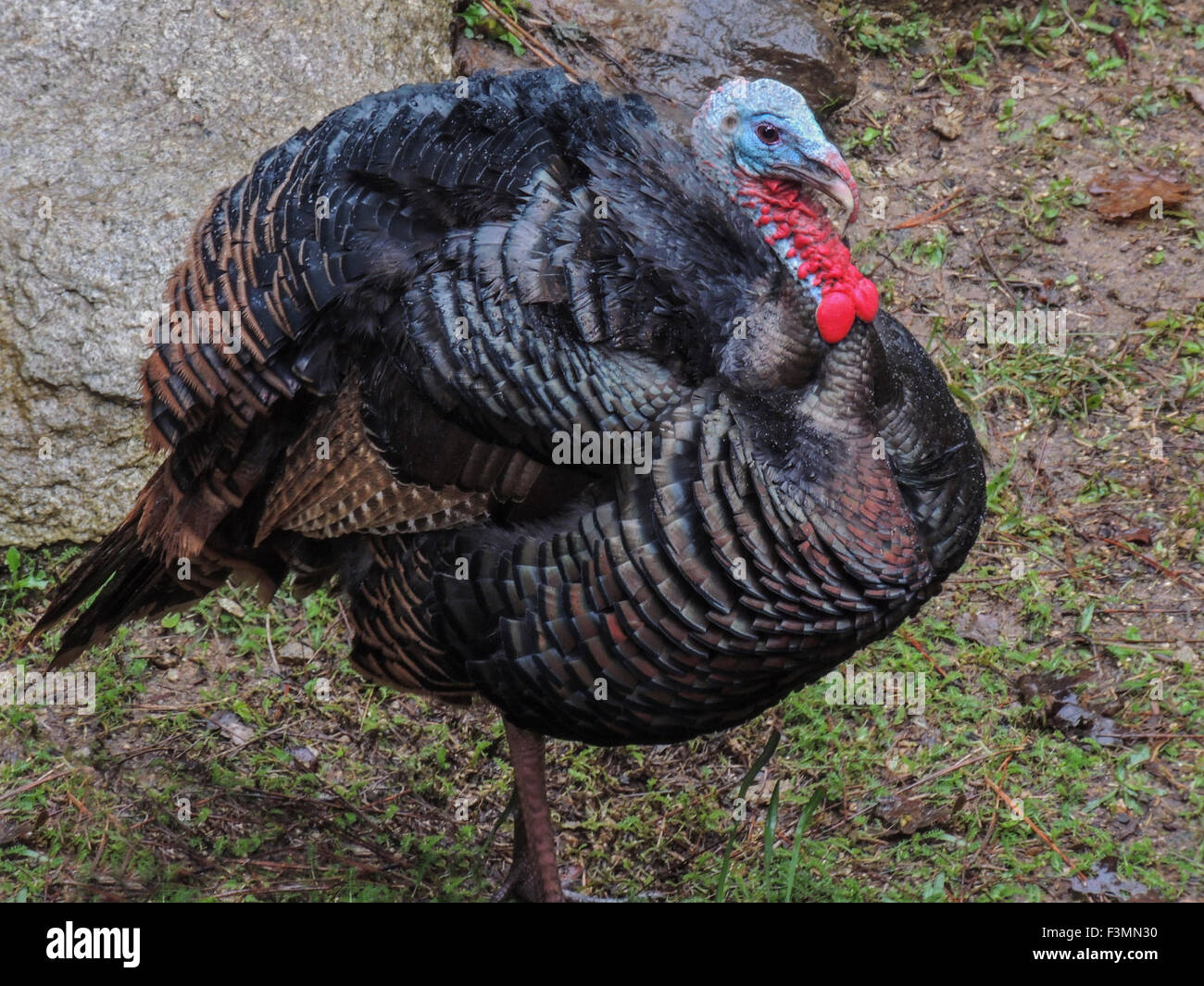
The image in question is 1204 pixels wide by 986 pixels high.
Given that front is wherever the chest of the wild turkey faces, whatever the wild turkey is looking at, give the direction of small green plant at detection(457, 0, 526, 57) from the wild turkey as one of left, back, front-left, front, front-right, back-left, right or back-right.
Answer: back-left

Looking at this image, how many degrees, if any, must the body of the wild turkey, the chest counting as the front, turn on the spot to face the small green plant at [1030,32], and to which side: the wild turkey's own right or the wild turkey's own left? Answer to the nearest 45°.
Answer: approximately 90° to the wild turkey's own left

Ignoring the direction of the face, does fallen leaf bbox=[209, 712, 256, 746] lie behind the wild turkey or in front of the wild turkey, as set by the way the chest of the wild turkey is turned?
behind

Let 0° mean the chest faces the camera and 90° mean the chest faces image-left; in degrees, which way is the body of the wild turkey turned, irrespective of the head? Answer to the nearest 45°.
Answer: approximately 315°

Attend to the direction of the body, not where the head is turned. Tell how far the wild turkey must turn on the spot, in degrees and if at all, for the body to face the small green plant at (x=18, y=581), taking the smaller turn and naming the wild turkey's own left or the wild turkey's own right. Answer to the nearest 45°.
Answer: approximately 180°

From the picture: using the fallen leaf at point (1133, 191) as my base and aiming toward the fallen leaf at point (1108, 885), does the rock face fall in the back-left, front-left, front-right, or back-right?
back-right

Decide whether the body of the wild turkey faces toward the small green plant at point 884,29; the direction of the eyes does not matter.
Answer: no

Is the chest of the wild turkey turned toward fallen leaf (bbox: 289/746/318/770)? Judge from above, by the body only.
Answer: no

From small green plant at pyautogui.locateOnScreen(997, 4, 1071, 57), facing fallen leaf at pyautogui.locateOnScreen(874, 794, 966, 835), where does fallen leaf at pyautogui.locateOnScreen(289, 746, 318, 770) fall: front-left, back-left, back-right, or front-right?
front-right
